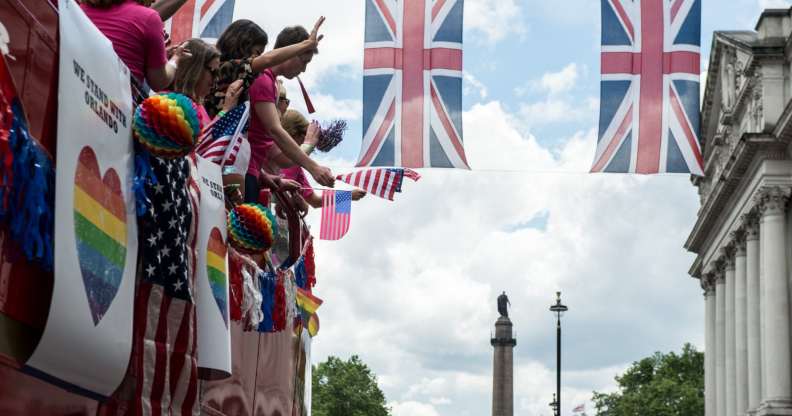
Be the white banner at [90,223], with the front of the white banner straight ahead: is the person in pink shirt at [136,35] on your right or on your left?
on your left

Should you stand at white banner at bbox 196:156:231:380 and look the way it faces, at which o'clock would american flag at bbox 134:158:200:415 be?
The american flag is roughly at 2 o'clock from the white banner.

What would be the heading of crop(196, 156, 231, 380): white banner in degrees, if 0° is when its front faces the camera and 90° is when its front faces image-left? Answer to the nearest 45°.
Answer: approximately 315°

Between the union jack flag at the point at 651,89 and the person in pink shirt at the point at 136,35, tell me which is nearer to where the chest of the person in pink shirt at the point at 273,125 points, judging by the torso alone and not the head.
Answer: the union jack flag

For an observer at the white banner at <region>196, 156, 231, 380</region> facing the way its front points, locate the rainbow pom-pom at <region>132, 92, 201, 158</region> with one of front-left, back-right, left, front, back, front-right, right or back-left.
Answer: front-right

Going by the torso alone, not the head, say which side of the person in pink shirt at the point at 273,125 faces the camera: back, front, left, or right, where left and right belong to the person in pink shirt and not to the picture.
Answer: right

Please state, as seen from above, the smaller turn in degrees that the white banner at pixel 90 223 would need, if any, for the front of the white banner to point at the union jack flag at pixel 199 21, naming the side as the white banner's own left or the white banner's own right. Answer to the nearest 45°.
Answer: approximately 135° to the white banner's own left

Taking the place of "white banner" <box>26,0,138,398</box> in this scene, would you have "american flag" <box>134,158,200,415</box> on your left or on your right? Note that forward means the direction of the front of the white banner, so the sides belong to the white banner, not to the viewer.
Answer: on your left

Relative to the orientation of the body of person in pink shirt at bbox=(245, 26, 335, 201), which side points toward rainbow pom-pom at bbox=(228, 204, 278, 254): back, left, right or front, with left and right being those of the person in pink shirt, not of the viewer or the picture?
right

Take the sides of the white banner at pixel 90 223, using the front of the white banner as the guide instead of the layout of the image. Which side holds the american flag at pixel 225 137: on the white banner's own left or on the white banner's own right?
on the white banner's own left

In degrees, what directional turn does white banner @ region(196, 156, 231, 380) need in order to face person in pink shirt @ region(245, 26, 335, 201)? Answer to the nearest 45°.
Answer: approximately 135° to its left
